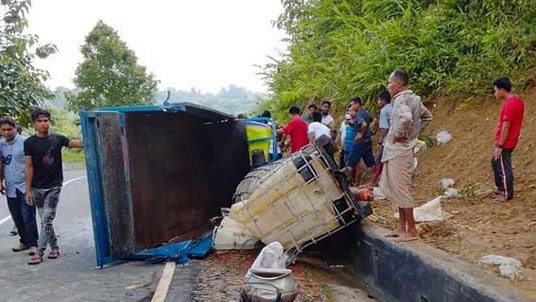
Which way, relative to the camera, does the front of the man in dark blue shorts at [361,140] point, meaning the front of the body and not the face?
to the viewer's left

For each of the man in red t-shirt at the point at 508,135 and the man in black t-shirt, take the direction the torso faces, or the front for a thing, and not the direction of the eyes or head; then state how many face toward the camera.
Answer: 1

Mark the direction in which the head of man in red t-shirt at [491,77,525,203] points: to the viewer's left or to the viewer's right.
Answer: to the viewer's left

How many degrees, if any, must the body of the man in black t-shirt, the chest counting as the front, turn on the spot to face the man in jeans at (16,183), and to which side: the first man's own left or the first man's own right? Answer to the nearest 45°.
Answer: approximately 135° to the first man's own right

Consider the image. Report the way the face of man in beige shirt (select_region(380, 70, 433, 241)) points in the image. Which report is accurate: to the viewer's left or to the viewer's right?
to the viewer's left

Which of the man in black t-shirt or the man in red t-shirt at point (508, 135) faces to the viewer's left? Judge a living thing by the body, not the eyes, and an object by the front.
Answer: the man in red t-shirt

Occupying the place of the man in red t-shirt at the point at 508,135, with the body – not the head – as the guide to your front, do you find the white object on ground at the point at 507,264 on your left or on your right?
on your left

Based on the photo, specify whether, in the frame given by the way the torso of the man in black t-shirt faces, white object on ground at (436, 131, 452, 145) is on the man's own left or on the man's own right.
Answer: on the man's own left

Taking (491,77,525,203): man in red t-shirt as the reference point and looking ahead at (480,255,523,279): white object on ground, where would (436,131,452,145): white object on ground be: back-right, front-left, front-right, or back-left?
back-right

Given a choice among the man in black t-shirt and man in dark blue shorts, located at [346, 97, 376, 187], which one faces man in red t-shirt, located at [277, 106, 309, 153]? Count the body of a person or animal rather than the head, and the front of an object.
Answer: the man in dark blue shorts

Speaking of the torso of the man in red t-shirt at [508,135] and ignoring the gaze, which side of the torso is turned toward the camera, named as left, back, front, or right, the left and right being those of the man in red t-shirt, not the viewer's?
left
